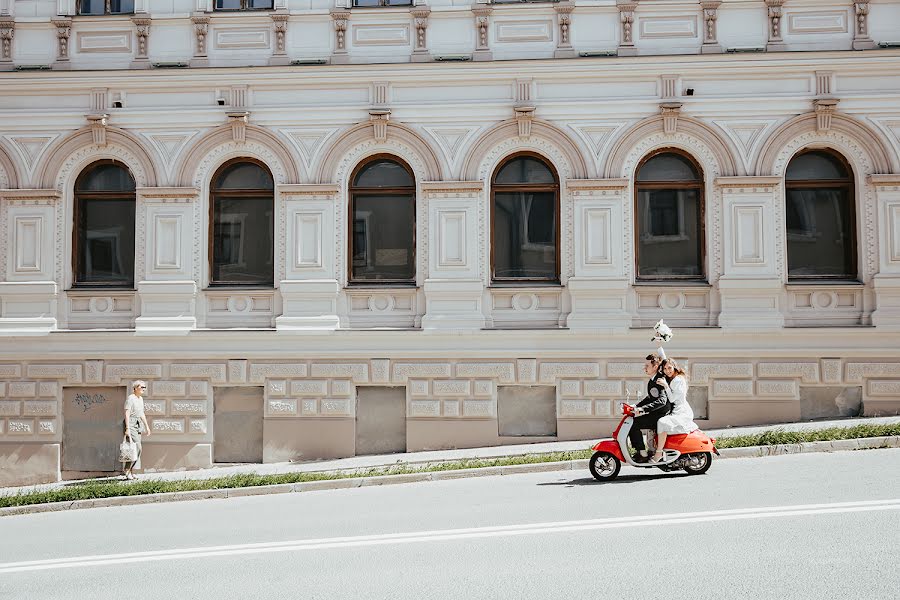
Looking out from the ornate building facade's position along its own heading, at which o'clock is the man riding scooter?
The man riding scooter is roughly at 11 o'clock from the ornate building facade.

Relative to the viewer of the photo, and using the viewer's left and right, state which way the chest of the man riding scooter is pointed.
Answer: facing to the left of the viewer

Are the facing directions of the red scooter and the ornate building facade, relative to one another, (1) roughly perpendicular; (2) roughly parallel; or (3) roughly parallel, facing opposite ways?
roughly perpendicular

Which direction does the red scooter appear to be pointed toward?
to the viewer's left

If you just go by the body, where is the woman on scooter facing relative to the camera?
to the viewer's left

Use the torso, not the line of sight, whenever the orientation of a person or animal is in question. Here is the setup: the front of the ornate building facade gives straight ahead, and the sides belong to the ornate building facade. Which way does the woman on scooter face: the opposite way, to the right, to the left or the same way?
to the right

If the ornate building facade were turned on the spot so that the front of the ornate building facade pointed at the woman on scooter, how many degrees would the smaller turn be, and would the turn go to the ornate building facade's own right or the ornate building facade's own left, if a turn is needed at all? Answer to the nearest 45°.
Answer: approximately 45° to the ornate building facade's own left

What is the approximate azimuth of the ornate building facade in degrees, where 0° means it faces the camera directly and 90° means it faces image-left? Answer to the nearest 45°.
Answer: approximately 0°

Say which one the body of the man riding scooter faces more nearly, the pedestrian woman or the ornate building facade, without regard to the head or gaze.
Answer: the pedestrian woman
